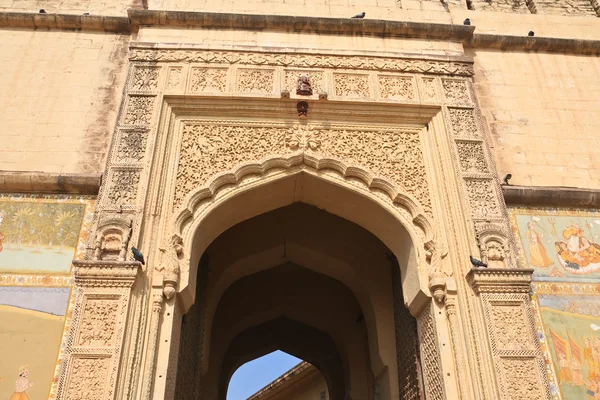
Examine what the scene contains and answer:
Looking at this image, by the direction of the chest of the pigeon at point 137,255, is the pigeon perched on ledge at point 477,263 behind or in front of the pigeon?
behind

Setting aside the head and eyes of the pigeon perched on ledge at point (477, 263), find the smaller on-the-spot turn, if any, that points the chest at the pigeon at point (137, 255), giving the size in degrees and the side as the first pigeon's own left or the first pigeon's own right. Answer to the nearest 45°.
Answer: approximately 45° to the first pigeon's own left

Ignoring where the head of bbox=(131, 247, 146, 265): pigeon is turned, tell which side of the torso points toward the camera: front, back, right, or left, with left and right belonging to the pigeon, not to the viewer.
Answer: left

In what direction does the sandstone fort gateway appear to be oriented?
toward the camera

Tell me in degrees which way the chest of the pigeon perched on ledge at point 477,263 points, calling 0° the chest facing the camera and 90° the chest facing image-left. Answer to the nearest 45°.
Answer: approximately 90°
